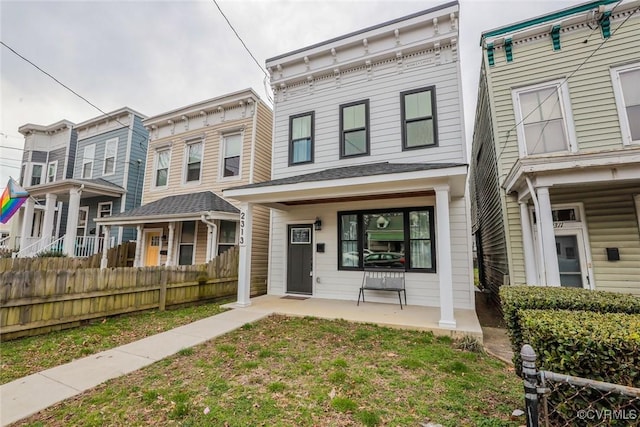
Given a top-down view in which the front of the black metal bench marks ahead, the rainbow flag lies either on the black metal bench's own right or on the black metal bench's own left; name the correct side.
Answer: on the black metal bench's own right

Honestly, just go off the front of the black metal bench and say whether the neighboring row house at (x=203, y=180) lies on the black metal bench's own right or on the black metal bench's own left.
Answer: on the black metal bench's own right

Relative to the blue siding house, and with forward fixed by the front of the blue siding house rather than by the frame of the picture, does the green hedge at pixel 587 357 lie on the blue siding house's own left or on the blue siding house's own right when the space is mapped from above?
on the blue siding house's own left

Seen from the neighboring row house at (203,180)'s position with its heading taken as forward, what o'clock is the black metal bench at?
The black metal bench is roughly at 9 o'clock from the neighboring row house.

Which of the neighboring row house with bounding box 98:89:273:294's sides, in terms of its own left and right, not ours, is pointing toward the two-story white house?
left

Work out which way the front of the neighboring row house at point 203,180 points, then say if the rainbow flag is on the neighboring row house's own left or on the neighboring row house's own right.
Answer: on the neighboring row house's own right

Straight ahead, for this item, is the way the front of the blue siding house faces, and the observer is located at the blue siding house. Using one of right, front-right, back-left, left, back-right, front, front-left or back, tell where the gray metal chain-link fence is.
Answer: front-left

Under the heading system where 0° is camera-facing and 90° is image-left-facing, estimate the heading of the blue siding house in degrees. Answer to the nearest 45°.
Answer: approximately 45°

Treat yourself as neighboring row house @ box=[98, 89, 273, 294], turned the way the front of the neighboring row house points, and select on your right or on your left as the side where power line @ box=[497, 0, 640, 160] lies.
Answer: on your left

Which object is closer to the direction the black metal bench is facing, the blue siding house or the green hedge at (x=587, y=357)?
the green hedge

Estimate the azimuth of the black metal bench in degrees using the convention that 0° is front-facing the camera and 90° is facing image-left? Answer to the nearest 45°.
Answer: approximately 0°

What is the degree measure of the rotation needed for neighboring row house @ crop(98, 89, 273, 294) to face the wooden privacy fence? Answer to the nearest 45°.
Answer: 0° — it already faces it

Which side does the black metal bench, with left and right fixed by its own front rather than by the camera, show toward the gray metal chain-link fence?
front
